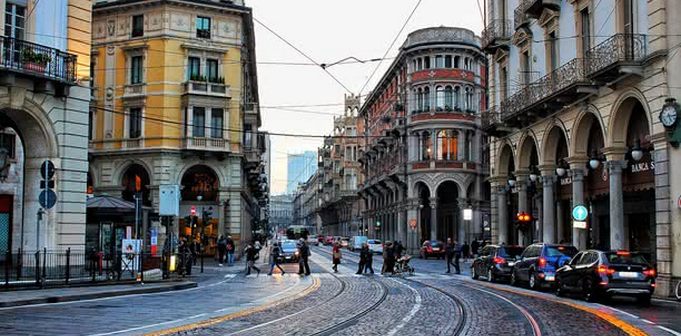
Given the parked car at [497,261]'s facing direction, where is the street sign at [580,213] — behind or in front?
behind

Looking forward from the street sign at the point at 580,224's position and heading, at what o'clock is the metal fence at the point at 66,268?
The metal fence is roughly at 2 o'clock from the street sign.

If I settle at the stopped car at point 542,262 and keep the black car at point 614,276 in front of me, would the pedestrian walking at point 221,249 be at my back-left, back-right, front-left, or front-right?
back-right

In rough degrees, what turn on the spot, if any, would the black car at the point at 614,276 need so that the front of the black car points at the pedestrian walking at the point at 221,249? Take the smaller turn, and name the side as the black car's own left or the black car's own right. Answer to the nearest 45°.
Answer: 0° — it already faces them

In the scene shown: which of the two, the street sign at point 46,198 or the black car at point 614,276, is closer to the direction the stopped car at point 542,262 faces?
the street sign

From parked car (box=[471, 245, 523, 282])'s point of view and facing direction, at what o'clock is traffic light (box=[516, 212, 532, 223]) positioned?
The traffic light is roughly at 2 o'clock from the parked car.

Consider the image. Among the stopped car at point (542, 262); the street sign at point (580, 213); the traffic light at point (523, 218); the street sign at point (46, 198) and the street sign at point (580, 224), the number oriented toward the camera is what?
4

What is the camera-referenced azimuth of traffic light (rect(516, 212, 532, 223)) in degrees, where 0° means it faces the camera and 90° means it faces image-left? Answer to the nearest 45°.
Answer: approximately 0°

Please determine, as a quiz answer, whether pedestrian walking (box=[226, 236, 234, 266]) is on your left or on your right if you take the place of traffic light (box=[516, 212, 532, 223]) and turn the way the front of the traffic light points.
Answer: on your right

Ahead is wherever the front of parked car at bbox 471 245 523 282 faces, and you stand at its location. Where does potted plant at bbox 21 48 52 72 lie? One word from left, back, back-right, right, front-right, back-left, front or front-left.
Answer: left

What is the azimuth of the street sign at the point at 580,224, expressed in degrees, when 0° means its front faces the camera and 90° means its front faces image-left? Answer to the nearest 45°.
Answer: approximately 0°

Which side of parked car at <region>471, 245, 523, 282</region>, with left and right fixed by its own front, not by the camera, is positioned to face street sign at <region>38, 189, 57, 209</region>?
left

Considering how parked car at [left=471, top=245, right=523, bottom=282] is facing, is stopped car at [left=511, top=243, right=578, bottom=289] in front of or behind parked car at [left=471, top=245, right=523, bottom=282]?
behind
